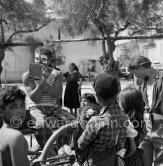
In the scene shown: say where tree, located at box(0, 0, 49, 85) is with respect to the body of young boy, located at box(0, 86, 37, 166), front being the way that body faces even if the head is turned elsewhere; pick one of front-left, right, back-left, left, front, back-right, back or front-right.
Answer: front-left

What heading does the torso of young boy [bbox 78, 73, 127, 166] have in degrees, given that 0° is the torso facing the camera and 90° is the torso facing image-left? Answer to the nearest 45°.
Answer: approximately 135°

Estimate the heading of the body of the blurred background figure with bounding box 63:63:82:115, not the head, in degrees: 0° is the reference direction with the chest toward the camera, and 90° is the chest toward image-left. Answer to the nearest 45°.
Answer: approximately 45°

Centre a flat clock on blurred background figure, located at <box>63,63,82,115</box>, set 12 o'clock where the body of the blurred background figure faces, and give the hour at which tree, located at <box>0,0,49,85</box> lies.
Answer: The tree is roughly at 4 o'clock from the blurred background figure.

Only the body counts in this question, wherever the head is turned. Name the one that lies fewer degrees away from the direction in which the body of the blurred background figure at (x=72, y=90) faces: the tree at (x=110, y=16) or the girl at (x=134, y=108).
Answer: the girl

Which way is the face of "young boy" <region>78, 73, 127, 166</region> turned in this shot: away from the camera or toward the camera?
away from the camera

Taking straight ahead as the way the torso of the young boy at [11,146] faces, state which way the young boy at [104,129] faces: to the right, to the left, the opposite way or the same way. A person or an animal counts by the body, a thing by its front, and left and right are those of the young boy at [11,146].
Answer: to the left

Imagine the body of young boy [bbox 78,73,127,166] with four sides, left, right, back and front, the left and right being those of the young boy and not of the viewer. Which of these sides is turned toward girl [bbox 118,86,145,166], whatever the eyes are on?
right

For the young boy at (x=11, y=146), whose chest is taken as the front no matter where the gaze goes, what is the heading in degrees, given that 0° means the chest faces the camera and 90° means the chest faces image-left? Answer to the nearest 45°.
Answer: approximately 225°

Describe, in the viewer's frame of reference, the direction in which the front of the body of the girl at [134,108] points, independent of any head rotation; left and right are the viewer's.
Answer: facing away from the viewer and to the left of the viewer

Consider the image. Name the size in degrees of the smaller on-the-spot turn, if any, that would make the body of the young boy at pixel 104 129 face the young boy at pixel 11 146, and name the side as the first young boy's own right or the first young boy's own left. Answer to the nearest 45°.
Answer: approximately 90° to the first young boy's own left

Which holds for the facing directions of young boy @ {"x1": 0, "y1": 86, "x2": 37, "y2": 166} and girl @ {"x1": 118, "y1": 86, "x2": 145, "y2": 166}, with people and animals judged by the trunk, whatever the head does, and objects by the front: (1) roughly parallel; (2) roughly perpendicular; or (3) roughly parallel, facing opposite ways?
roughly perpendicular

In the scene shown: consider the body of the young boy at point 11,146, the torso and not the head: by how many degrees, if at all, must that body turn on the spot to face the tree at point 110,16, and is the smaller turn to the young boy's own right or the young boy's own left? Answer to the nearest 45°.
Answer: approximately 45° to the young boy's own left

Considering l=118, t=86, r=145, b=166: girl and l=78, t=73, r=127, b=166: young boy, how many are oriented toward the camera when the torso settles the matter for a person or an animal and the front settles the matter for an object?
0

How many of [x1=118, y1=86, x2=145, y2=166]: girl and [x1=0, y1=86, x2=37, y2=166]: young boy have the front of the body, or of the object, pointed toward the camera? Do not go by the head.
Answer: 0

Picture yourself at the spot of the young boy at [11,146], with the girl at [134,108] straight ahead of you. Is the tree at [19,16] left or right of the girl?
left

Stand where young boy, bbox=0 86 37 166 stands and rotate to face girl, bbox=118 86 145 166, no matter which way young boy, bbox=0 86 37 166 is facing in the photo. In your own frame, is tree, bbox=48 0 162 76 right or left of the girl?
left
